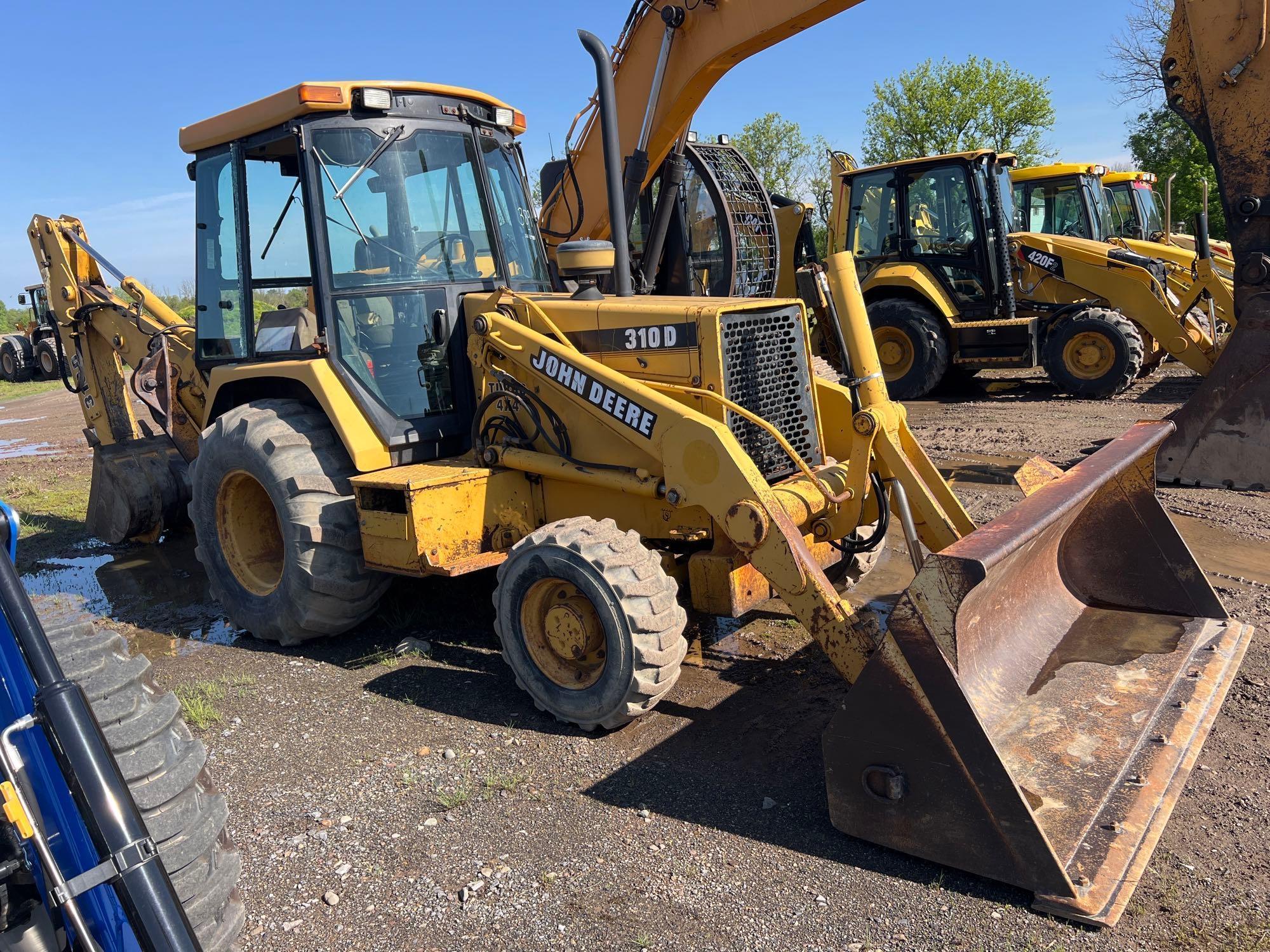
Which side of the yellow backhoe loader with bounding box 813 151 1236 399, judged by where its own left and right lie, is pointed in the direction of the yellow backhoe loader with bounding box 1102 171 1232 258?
left

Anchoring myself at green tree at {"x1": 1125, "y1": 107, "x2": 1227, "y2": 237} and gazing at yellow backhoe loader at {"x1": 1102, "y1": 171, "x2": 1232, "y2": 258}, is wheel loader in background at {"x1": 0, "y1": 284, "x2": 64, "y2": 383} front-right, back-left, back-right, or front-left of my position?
front-right

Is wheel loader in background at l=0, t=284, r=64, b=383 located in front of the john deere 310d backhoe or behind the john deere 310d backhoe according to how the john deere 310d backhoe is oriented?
behind

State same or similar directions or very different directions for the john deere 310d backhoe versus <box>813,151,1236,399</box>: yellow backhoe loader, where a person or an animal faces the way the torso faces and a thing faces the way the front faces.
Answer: same or similar directions

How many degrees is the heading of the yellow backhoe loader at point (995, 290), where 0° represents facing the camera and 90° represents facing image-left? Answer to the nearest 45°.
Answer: approximately 270°

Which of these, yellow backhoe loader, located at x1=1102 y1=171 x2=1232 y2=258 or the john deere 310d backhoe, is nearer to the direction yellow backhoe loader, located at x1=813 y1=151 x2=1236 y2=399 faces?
the yellow backhoe loader

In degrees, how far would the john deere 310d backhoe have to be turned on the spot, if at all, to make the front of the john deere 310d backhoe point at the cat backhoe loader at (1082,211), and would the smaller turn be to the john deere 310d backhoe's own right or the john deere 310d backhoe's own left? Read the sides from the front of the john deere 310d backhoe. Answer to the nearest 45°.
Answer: approximately 90° to the john deere 310d backhoe's own left

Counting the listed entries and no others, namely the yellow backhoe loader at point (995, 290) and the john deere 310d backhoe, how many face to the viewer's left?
0

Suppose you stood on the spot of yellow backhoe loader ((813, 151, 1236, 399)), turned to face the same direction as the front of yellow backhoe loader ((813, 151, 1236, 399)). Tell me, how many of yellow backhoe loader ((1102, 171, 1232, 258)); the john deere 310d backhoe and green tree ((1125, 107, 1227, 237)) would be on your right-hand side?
1

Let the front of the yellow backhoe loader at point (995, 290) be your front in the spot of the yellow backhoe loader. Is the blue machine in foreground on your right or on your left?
on your right

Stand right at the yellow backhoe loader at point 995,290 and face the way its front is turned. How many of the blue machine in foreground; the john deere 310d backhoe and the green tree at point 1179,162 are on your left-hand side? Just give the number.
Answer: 1

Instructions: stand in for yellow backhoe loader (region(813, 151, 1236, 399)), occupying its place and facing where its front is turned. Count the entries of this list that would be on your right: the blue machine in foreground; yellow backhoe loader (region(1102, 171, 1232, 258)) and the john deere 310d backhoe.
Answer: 2

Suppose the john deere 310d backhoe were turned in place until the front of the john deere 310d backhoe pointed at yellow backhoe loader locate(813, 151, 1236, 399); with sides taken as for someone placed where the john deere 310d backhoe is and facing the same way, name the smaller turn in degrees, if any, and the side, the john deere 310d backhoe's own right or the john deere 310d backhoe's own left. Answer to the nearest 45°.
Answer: approximately 90° to the john deere 310d backhoe's own left

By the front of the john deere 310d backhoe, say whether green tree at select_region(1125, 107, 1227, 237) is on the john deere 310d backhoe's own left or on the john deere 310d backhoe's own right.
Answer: on the john deere 310d backhoe's own left

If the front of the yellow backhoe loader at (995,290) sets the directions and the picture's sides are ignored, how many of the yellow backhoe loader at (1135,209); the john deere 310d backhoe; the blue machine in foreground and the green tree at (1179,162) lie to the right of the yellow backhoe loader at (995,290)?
2
